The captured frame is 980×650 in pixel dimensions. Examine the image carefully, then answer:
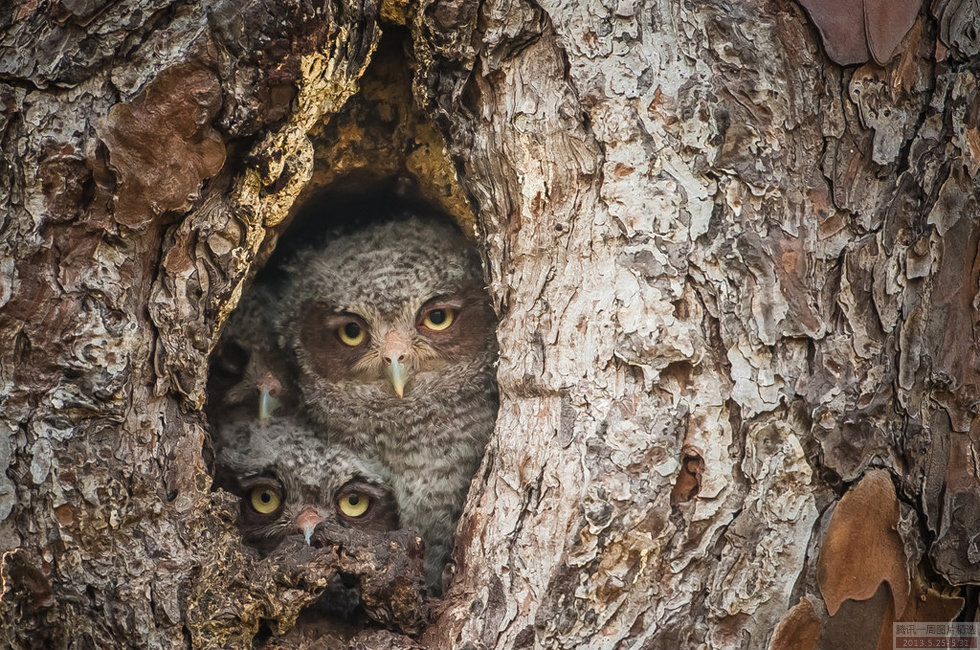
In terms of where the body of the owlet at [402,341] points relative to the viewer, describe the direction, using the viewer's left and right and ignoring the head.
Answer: facing the viewer

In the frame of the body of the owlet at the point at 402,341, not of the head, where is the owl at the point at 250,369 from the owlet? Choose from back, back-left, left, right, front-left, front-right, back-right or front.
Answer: right
